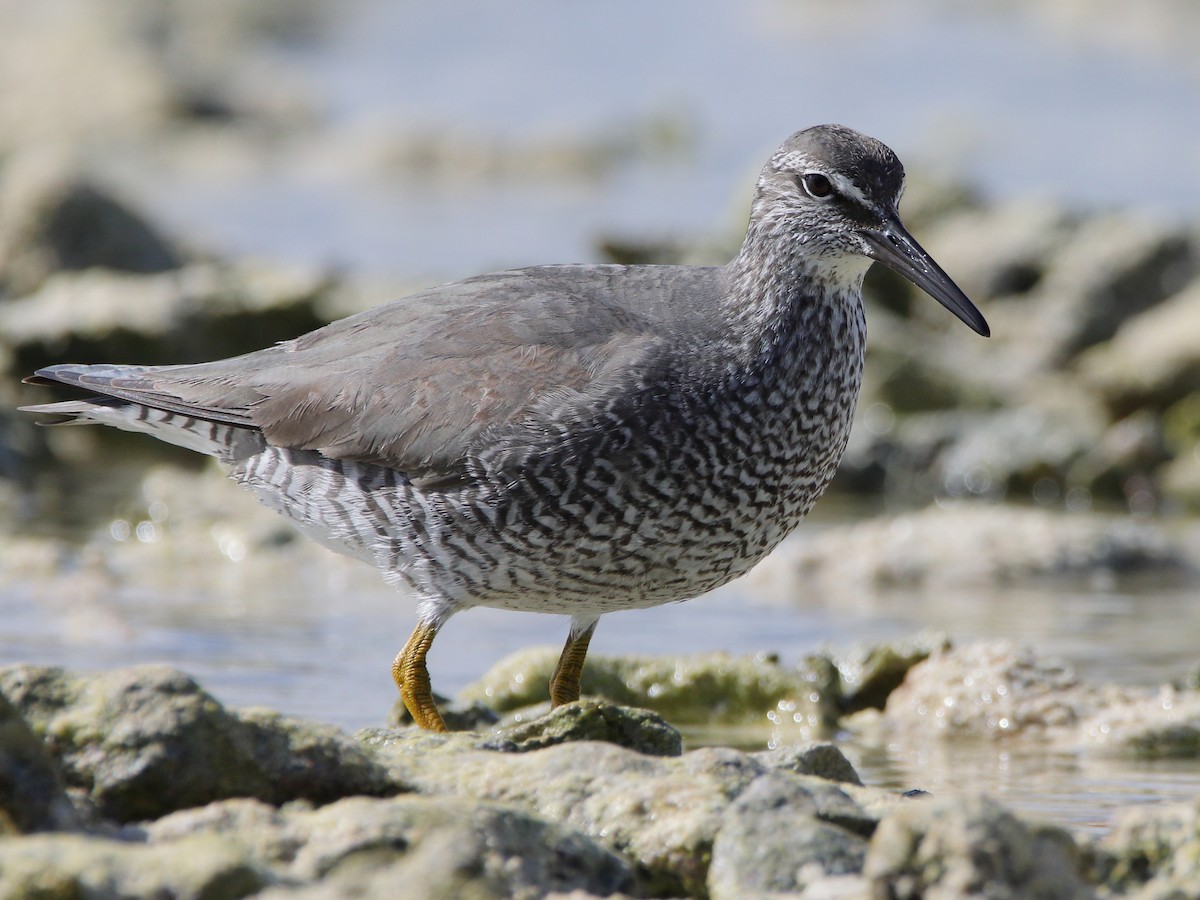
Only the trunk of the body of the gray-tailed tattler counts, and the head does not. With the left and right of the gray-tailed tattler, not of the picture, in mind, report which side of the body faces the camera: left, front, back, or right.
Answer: right

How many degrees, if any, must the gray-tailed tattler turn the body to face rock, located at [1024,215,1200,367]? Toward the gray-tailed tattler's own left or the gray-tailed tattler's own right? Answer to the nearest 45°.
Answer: approximately 45° to the gray-tailed tattler's own left

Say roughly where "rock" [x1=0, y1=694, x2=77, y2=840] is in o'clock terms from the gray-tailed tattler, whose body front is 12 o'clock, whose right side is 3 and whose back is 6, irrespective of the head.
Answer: The rock is roughly at 4 o'clock from the gray-tailed tattler.

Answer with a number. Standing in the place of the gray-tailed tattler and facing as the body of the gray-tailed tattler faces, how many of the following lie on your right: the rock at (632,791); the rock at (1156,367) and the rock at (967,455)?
1

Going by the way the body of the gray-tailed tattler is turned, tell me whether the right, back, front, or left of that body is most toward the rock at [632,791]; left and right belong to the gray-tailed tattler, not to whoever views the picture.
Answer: right

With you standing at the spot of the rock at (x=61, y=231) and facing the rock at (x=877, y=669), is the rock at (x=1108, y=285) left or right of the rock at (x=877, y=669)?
left

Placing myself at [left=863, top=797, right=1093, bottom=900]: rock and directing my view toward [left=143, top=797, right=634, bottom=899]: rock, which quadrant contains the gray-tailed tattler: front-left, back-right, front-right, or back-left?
front-right

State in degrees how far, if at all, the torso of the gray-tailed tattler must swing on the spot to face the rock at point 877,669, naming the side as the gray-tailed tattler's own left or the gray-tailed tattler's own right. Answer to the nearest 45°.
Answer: approximately 45° to the gray-tailed tattler's own left

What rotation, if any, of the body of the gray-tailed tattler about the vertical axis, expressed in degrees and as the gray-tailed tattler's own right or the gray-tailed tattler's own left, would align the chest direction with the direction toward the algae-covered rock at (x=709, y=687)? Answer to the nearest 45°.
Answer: approximately 45° to the gray-tailed tattler's own left

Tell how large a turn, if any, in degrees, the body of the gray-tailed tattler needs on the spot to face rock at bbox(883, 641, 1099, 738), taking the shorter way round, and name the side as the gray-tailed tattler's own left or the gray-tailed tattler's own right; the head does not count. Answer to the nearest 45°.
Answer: approximately 45° to the gray-tailed tattler's own left

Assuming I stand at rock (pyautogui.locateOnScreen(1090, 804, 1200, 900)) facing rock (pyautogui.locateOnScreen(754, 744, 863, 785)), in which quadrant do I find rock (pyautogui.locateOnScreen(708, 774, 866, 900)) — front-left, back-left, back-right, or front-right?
front-left

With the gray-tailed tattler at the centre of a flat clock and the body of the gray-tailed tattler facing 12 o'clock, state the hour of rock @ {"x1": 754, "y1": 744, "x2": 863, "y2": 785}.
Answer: The rock is roughly at 2 o'clock from the gray-tailed tattler.

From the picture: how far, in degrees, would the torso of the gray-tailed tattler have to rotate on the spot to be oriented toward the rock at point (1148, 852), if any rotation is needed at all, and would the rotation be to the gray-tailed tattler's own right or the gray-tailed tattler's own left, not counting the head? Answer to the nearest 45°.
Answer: approximately 45° to the gray-tailed tattler's own right

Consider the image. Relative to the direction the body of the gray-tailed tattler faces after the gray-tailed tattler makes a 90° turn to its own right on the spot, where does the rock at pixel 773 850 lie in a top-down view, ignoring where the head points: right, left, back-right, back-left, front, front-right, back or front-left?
front

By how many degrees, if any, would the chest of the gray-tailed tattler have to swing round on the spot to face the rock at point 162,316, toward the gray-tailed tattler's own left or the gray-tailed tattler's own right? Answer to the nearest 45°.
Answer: approximately 135° to the gray-tailed tattler's own left
